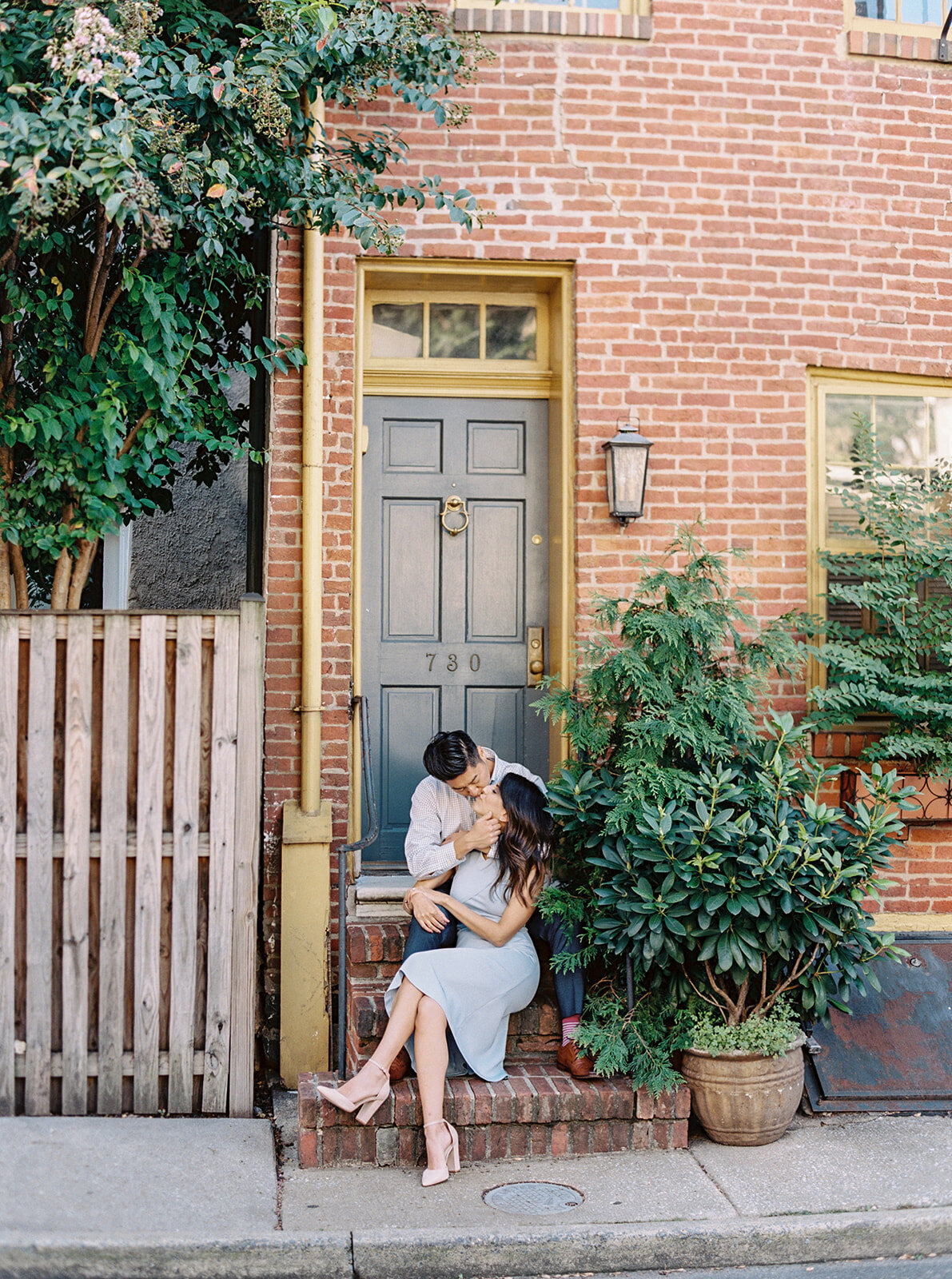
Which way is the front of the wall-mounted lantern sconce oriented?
toward the camera

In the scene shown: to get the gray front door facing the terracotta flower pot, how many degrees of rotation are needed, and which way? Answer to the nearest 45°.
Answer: approximately 45° to its left

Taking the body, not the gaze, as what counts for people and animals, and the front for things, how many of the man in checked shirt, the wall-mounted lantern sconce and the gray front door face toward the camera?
3

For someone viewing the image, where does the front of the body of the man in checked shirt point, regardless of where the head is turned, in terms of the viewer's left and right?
facing the viewer

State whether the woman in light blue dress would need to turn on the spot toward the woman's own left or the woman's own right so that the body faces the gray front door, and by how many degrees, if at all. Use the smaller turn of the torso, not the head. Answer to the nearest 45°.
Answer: approximately 135° to the woman's own right

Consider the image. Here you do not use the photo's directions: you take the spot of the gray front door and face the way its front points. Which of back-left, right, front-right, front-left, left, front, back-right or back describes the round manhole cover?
front

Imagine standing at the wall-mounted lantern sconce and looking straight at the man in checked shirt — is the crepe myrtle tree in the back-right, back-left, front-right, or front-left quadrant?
front-right

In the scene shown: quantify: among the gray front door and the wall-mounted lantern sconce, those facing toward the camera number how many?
2

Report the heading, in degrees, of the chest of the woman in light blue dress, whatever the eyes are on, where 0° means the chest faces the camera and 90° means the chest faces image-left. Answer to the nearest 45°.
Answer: approximately 45°

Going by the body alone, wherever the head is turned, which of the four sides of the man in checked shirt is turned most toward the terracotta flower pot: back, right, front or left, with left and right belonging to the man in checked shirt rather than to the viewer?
left

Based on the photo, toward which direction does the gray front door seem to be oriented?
toward the camera

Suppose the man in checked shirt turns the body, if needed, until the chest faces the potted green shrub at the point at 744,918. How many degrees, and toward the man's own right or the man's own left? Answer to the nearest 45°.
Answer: approximately 90° to the man's own left
